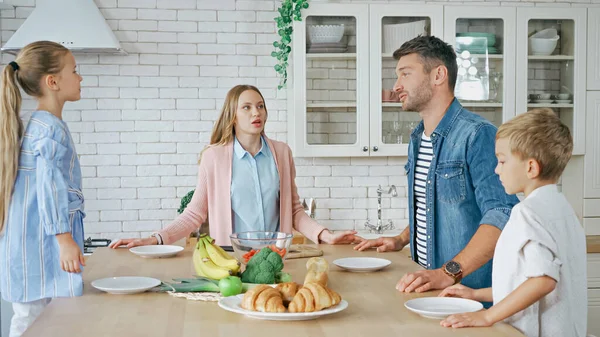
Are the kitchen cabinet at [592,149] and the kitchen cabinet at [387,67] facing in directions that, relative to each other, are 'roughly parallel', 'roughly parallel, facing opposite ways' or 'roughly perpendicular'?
roughly parallel

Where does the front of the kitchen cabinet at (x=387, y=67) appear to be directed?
toward the camera

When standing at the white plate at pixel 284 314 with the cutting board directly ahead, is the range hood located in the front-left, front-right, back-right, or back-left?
front-left

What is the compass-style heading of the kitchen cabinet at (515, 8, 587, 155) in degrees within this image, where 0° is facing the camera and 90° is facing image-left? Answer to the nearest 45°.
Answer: approximately 0°

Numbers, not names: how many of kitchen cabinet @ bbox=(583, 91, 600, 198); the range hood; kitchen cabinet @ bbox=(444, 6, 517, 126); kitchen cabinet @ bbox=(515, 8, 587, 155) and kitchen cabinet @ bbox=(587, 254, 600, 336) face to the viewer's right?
0

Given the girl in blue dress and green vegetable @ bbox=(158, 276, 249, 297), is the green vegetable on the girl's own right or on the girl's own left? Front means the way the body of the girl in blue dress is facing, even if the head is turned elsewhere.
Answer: on the girl's own right

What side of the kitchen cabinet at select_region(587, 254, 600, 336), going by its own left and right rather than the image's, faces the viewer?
front

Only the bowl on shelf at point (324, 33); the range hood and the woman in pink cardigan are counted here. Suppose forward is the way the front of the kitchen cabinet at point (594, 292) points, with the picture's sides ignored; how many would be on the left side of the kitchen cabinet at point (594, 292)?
0

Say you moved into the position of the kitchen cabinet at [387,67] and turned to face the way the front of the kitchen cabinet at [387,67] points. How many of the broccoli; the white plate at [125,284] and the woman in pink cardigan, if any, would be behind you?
0

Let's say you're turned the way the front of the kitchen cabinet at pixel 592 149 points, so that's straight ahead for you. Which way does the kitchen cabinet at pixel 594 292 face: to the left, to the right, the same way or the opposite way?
the same way

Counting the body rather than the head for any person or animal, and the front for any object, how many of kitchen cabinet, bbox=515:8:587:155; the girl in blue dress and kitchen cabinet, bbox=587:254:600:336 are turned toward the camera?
2

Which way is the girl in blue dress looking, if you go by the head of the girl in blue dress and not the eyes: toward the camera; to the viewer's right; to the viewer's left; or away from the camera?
to the viewer's right

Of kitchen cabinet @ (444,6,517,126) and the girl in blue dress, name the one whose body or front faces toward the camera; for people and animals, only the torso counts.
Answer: the kitchen cabinet

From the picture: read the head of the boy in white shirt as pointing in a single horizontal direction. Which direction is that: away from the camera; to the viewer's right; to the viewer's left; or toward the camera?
to the viewer's left

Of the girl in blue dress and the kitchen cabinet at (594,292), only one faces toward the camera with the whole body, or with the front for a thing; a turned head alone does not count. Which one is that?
the kitchen cabinet

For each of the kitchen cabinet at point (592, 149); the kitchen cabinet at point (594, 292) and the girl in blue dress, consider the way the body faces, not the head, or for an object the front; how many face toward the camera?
2

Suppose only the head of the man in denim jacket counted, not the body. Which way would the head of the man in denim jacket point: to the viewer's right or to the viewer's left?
to the viewer's left

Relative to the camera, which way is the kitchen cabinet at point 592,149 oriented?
toward the camera

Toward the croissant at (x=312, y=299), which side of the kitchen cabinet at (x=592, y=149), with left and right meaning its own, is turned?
front

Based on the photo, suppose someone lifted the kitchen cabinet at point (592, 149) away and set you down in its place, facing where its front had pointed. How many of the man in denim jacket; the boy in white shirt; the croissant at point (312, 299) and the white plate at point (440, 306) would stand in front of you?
4
